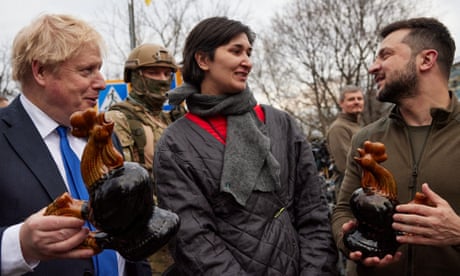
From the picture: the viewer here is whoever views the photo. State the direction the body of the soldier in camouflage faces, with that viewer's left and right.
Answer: facing the viewer and to the right of the viewer

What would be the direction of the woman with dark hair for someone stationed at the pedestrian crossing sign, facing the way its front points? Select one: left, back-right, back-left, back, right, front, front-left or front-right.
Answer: front

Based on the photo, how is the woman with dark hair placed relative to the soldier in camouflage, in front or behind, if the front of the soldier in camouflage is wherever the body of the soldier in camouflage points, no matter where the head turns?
in front

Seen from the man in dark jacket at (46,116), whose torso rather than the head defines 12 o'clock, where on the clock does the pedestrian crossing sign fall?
The pedestrian crossing sign is roughly at 8 o'clock from the man in dark jacket.

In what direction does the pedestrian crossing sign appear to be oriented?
toward the camera

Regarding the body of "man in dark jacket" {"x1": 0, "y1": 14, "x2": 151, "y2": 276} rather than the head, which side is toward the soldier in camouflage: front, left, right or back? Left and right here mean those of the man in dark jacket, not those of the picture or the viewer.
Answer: left

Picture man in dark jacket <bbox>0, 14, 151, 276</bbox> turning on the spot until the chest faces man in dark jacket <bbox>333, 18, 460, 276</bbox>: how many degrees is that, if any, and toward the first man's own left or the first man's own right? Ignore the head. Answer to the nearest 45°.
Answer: approximately 45° to the first man's own left

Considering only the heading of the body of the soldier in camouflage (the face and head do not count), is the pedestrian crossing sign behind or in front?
behind

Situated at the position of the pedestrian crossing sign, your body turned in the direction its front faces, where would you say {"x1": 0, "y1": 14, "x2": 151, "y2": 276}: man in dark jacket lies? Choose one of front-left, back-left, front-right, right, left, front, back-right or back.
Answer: front

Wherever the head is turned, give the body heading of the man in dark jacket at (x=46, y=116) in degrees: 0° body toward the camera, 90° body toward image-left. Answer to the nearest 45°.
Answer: approximately 315°

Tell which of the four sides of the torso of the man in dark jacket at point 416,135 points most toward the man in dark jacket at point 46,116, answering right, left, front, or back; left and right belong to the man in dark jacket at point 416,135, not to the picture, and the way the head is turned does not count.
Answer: front

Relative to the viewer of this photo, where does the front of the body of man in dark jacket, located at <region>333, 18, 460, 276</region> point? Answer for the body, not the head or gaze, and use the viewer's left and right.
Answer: facing the viewer and to the left of the viewer

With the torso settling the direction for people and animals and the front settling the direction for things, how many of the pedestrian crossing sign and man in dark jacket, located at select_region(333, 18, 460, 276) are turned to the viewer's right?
0

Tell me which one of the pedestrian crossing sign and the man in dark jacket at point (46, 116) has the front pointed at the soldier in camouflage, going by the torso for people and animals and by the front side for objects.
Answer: the pedestrian crossing sign

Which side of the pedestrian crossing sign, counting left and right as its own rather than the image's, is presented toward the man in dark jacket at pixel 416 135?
front

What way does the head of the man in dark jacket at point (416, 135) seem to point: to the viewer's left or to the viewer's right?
to the viewer's left

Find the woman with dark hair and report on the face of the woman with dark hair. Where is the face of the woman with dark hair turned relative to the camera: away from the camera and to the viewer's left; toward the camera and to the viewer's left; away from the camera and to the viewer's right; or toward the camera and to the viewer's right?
toward the camera and to the viewer's right
